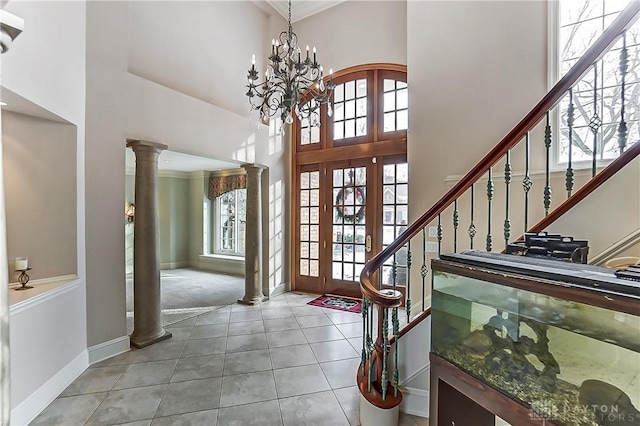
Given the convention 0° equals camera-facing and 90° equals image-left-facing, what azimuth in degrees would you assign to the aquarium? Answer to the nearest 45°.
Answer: approximately 45°

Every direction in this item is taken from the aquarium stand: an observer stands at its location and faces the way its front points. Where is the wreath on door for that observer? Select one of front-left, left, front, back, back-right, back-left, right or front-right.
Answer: right

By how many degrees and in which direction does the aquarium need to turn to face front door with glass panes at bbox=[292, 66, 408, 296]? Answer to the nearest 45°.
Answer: approximately 90° to its right

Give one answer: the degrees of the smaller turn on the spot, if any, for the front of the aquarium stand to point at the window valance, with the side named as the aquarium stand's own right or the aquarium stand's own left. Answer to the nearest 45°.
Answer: approximately 90° to the aquarium stand's own right

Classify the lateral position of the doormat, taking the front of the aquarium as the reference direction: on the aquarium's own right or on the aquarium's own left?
on the aquarium's own right

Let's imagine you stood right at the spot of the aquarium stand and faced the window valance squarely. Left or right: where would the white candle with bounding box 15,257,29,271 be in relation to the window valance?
left

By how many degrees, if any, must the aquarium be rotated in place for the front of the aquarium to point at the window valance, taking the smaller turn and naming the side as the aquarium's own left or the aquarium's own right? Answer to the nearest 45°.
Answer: approximately 90° to the aquarium's own right

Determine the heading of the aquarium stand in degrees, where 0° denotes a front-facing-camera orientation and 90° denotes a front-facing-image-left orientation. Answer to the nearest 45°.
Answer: approximately 45°

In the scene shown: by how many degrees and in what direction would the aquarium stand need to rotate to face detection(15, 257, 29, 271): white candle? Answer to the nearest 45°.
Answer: approximately 45° to its right

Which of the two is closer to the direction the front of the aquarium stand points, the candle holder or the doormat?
the candle holder

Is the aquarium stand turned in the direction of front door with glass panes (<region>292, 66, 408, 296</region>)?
no

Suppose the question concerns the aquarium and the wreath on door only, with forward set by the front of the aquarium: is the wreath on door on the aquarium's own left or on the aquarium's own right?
on the aquarium's own right

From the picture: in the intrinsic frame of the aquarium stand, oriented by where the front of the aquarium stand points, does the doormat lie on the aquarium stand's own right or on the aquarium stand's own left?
on the aquarium stand's own right
